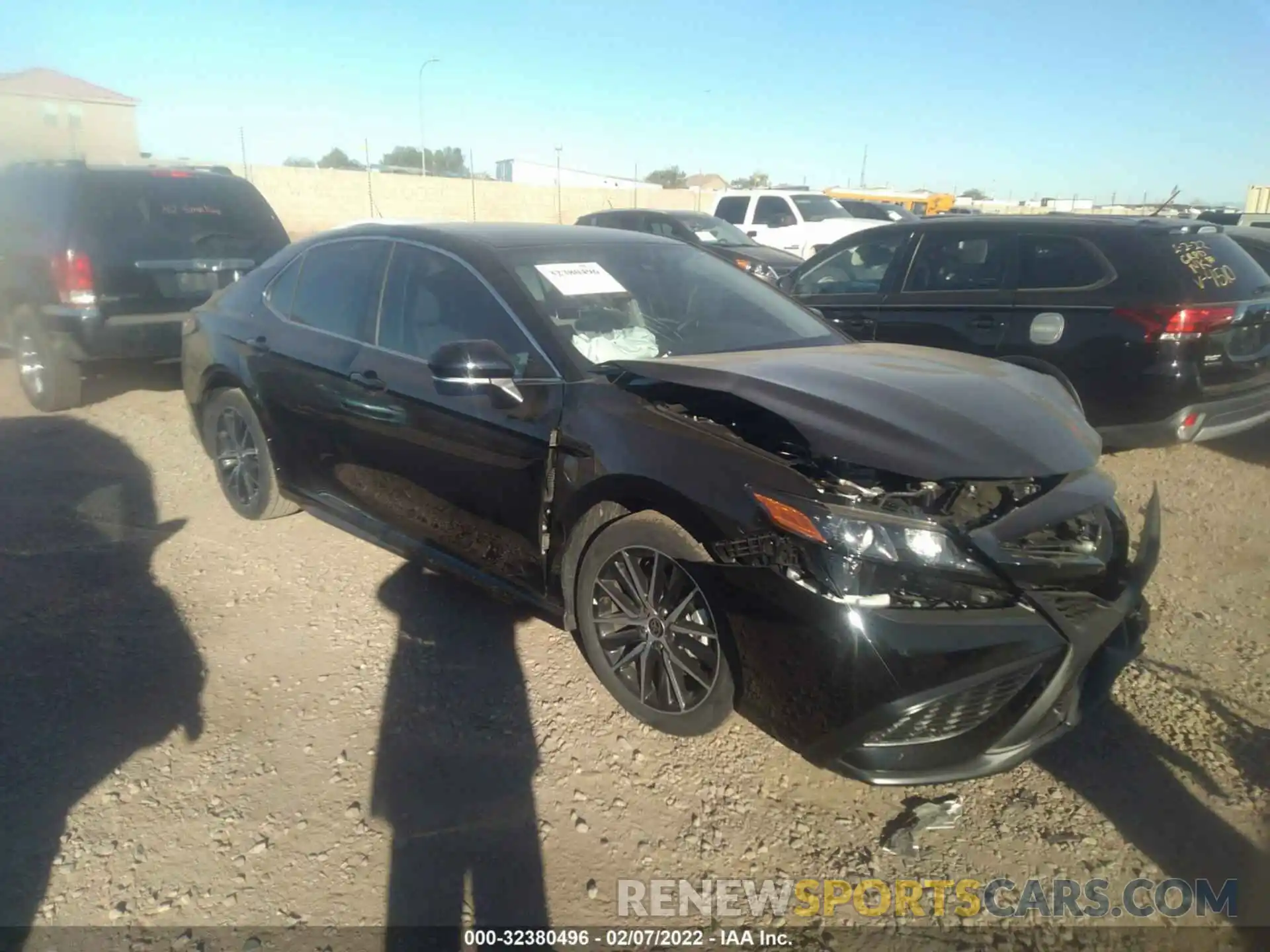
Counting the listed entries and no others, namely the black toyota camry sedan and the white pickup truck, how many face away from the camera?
0

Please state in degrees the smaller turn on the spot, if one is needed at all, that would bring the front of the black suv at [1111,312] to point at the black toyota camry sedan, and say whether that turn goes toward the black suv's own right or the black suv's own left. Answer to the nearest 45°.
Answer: approximately 135° to the black suv's own left

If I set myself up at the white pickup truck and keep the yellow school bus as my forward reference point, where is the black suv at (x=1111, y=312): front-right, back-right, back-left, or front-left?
back-right

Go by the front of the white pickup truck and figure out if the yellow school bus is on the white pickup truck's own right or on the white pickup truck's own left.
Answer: on the white pickup truck's own left

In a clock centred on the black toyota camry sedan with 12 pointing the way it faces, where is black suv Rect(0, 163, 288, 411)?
The black suv is roughly at 6 o'clock from the black toyota camry sedan.

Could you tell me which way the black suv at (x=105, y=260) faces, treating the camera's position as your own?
facing away from the viewer and to the left of the viewer

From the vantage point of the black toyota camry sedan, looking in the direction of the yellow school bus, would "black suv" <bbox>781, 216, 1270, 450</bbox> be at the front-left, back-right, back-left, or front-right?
front-right

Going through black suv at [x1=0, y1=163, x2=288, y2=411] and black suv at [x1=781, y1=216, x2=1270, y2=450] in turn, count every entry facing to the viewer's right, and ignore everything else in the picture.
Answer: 0

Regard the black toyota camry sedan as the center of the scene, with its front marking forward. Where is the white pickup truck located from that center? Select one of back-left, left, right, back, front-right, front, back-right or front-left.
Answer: back-left

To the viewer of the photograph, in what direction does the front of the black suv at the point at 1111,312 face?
facing away from the viewer and to the left of the viewer

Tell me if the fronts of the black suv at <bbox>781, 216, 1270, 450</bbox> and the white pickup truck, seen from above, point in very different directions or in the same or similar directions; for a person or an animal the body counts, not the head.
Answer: very different directions

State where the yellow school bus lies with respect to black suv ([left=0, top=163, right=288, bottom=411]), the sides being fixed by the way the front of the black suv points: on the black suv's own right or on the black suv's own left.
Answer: on the black suv's own right
